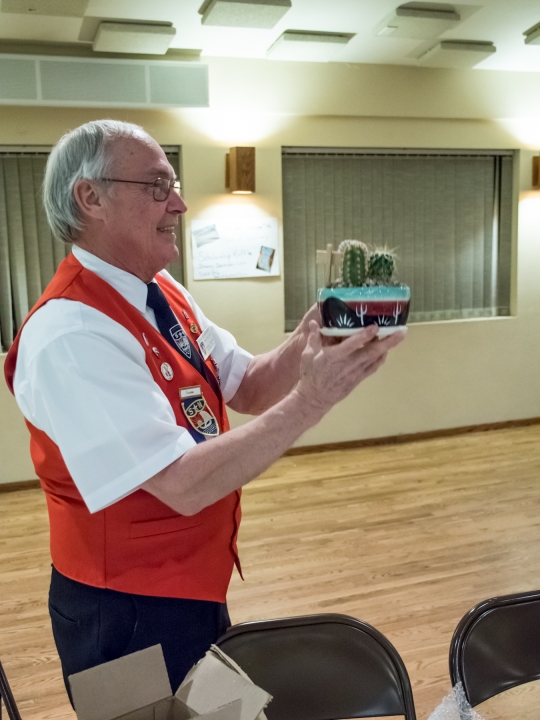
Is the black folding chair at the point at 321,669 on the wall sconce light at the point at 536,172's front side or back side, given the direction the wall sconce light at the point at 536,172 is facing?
on the front side

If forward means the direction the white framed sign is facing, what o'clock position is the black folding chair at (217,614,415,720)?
The black folding chair is roughly at 12 o'clock from the white framed sign.

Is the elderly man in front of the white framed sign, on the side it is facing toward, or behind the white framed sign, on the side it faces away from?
in front

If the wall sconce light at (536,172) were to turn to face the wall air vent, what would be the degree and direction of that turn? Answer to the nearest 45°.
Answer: approximately 45° to its right

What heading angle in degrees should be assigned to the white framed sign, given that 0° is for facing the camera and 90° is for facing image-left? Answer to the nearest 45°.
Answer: approximately 0°

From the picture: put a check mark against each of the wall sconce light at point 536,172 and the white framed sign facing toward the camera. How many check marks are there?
2

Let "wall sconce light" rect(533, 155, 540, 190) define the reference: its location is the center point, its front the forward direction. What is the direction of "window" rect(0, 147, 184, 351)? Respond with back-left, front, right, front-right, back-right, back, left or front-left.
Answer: front-right

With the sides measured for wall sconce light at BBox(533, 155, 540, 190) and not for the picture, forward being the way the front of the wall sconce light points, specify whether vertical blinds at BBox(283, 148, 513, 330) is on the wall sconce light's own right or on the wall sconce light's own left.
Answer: on the wall sconce light's own right

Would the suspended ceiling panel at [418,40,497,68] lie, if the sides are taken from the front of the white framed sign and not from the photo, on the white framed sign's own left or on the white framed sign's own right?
on the white framed sign's own left

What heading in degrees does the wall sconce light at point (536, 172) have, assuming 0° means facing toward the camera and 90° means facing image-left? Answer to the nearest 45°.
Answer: approximately 0°
